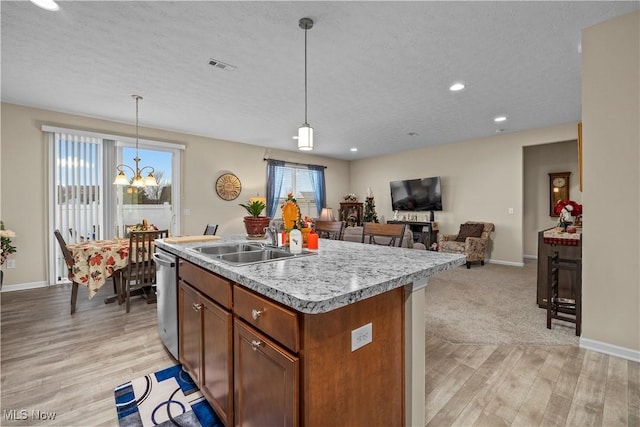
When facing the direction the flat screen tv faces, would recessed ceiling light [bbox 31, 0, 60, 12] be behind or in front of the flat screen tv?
in front

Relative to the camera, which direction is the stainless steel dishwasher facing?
to the viewer's left

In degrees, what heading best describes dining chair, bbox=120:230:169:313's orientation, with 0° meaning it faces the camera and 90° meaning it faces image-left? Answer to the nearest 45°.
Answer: approximately 135°

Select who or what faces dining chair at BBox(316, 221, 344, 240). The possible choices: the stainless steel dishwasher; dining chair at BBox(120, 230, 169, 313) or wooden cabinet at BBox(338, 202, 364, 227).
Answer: the wooden cabinet

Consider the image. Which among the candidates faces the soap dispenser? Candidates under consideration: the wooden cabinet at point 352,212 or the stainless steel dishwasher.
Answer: the wooden cabinet
